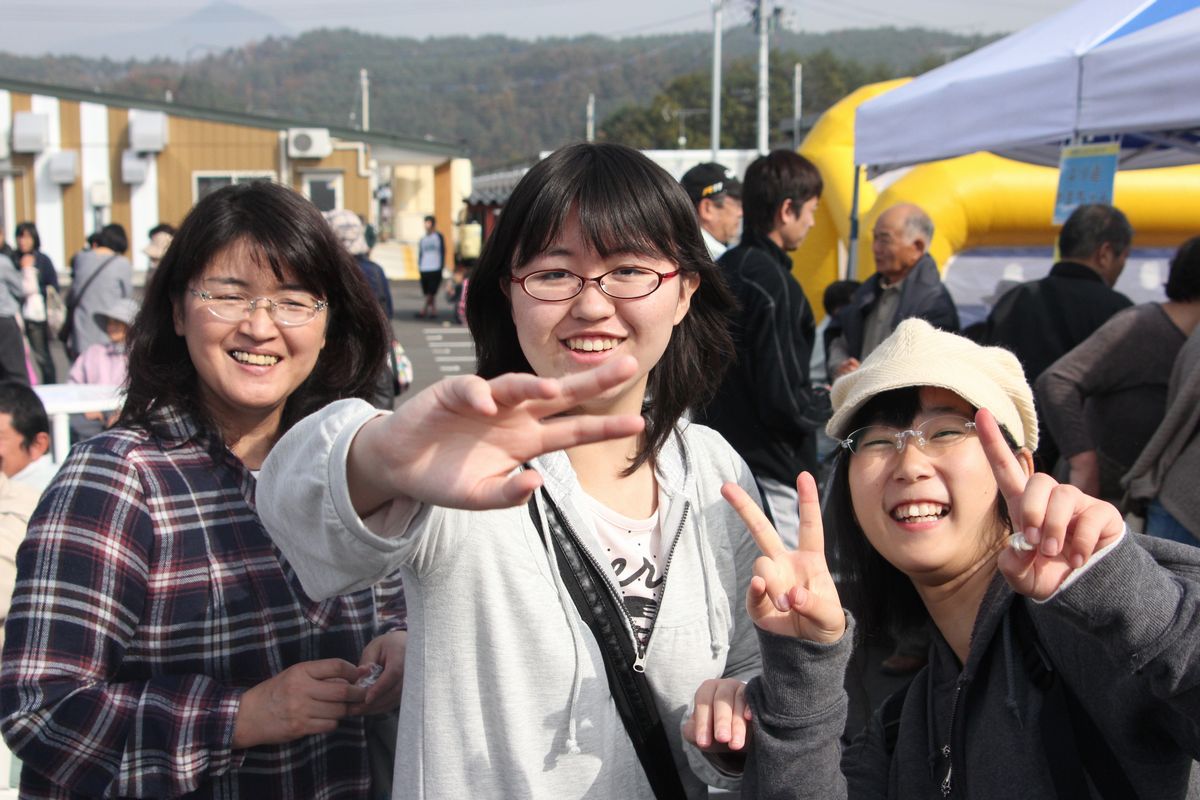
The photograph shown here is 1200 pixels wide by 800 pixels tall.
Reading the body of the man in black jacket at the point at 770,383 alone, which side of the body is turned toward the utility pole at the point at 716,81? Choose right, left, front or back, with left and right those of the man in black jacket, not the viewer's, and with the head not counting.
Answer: left

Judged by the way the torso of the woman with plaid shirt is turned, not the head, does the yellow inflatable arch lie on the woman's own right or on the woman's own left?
on the woman's own left

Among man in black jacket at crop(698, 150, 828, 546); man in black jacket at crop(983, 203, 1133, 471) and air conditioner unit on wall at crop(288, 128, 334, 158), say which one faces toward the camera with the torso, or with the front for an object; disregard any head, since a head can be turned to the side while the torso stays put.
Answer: the air conditioner unit on wall

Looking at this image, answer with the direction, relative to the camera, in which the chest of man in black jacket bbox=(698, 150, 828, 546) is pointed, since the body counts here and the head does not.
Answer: to the viewer's right

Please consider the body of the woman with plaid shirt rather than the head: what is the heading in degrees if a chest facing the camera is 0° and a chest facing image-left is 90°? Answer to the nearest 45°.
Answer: approximately 315°

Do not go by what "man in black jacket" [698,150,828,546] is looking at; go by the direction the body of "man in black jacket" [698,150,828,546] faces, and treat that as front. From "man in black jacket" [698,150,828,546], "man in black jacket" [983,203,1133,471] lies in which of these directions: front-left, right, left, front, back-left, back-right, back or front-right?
front-left

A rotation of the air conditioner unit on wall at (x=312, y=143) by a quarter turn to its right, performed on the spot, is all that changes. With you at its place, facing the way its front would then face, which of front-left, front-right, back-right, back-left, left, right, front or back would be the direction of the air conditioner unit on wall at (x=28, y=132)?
front

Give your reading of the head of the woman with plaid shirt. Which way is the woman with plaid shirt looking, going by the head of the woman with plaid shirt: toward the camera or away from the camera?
toward the camera

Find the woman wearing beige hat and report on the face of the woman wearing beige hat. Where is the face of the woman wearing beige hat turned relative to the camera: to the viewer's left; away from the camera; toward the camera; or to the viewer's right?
toward the camera

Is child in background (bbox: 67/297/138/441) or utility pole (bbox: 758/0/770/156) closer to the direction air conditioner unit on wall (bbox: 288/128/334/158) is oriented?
the child in background

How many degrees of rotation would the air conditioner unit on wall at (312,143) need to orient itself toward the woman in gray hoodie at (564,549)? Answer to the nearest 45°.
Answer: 0° — it already faces them

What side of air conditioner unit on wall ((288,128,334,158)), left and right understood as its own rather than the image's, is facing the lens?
front

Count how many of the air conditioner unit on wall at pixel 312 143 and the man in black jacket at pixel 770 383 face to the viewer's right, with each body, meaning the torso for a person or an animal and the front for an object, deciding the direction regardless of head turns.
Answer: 1
